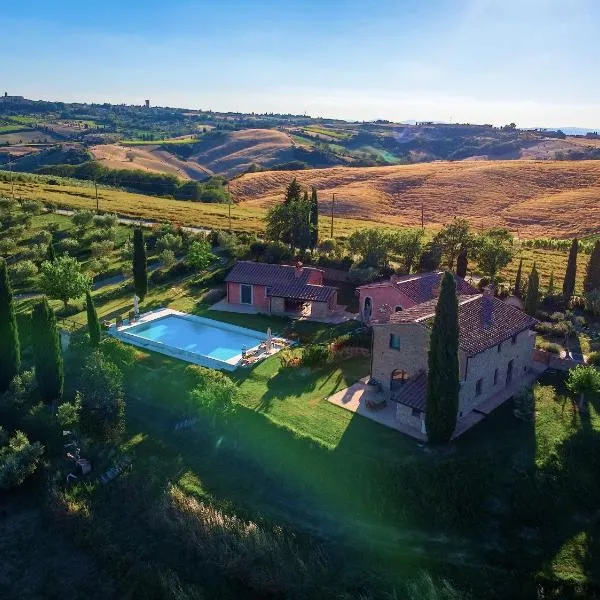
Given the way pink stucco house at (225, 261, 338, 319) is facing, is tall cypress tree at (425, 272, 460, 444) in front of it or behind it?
in front

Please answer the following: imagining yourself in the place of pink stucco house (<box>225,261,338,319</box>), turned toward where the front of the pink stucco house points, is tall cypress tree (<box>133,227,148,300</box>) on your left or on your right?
on your right

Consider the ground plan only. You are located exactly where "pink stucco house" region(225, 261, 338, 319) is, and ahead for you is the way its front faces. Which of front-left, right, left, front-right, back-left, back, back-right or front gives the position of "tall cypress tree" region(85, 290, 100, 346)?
front-right

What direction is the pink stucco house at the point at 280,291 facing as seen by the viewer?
toward the camera

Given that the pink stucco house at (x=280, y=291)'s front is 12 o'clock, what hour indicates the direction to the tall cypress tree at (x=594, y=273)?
The tall cypress tree is roughly at 9 o'clock from the pink stucco house.

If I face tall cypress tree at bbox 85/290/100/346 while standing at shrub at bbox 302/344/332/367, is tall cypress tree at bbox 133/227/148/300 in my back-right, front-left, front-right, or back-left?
front-right

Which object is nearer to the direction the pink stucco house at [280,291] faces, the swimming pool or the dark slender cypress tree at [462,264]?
the swimming pool

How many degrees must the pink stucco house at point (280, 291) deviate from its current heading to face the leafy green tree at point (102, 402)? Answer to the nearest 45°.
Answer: approximately 45° to its right

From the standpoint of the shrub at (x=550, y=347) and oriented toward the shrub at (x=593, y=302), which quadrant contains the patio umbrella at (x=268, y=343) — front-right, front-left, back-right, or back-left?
back-left

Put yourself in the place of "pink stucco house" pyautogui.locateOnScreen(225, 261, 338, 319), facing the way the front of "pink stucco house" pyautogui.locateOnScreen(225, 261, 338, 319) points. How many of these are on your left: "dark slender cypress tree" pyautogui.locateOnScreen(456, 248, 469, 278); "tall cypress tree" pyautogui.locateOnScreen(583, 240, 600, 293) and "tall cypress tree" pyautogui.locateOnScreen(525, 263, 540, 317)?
3

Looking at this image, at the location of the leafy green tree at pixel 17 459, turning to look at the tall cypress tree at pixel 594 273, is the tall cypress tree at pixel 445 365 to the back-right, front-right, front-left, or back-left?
front-right

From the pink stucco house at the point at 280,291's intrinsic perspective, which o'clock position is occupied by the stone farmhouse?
The stone farmhouse is roughly at 11 o'clock from the pink stucco house.

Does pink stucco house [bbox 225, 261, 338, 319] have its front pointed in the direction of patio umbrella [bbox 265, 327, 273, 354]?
yes

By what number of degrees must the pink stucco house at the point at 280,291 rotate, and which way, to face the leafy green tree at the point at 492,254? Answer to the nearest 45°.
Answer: approximately 90° to its left

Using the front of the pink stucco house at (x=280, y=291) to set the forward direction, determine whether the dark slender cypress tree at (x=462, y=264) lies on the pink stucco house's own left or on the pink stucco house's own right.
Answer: on the pink stucco house's own left

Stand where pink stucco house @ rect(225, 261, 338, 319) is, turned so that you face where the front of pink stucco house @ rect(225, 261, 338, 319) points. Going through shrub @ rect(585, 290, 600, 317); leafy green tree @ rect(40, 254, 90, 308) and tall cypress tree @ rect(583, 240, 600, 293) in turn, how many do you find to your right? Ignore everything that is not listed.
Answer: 1

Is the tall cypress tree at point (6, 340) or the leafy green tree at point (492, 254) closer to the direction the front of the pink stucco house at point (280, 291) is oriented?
the tall cypress tree

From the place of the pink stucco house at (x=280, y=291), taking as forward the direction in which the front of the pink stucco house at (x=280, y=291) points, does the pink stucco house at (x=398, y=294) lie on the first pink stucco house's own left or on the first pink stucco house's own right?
on the first pink stucco house's own left

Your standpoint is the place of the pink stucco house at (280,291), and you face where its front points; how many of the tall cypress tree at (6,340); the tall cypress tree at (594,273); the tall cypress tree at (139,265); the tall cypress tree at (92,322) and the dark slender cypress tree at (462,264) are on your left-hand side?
2
